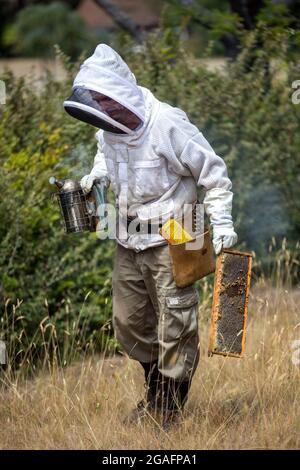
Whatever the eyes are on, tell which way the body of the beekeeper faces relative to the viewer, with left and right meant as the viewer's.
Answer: facing the viewer and to the left of the viewer

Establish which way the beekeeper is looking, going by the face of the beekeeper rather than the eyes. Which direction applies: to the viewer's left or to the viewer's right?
to the viewer's left
